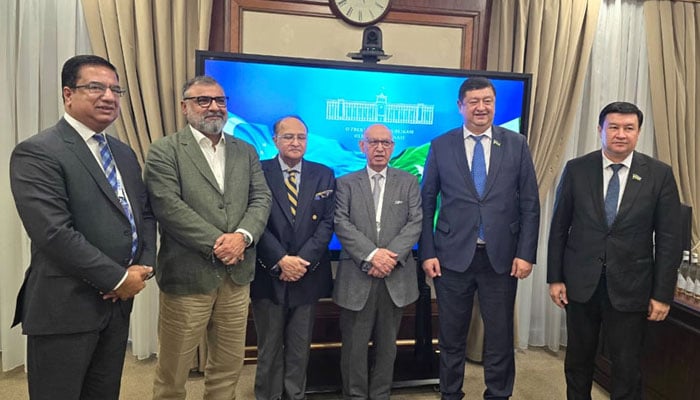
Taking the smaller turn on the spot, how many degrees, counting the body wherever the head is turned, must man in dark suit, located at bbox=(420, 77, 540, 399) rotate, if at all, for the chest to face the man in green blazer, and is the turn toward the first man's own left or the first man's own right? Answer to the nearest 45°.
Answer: approximately 45° to the first man's own right

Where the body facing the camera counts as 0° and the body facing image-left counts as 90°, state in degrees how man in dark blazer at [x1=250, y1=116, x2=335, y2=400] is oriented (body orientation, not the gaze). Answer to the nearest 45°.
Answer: approximately 0°

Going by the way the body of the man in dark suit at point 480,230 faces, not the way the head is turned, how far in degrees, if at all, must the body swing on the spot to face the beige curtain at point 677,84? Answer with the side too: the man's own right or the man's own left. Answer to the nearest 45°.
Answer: approximately 135° to the man's own left

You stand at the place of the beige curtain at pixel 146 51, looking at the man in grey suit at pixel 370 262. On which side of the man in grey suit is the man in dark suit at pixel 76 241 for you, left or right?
right

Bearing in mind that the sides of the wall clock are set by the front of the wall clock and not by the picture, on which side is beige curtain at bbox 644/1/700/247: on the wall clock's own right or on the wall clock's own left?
on the wall clock's own left

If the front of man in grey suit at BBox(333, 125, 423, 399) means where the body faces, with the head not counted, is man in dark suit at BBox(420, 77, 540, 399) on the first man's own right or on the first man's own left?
on the first man's own left
